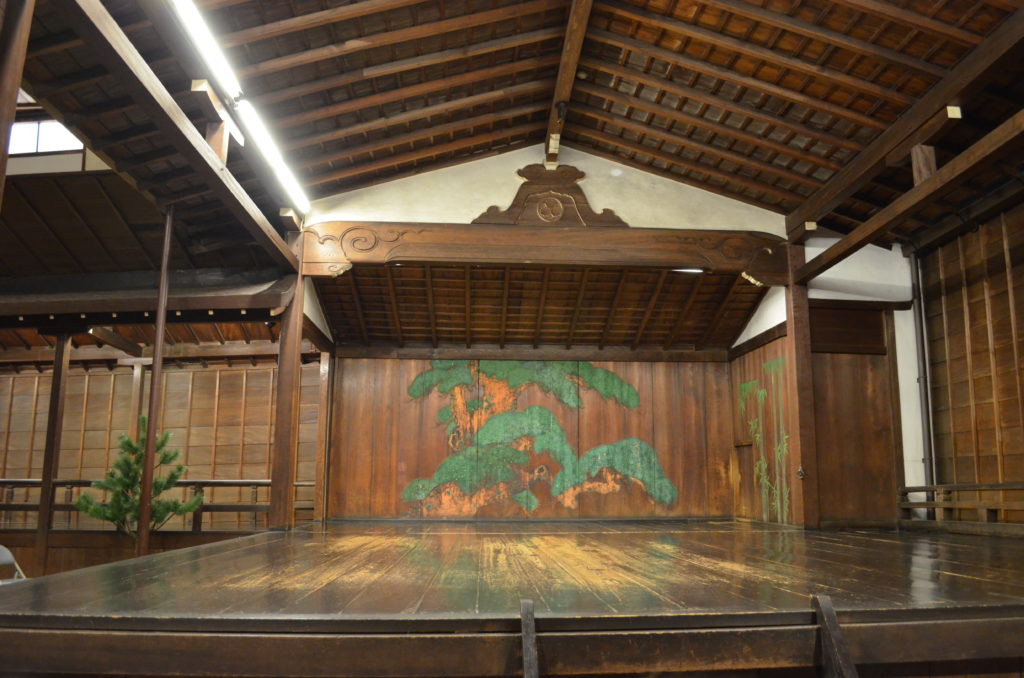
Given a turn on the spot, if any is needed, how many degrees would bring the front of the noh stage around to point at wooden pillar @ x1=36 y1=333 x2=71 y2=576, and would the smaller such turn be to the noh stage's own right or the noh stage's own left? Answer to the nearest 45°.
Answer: approximately 135° to the noh stage's own right

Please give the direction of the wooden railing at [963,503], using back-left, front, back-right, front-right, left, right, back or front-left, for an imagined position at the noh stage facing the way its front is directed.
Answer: back-left

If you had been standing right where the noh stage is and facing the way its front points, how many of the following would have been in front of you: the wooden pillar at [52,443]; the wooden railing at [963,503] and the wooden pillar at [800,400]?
0

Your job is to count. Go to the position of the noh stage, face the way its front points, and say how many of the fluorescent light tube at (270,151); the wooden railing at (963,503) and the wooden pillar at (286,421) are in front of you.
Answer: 0

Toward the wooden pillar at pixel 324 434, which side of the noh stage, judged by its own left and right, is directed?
back

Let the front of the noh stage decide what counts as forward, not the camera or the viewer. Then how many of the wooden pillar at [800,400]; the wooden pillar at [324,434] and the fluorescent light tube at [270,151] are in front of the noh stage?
0

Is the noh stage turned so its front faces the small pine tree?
no

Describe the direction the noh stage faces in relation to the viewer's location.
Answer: facing the viewer

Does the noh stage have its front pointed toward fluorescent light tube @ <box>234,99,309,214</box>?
no
